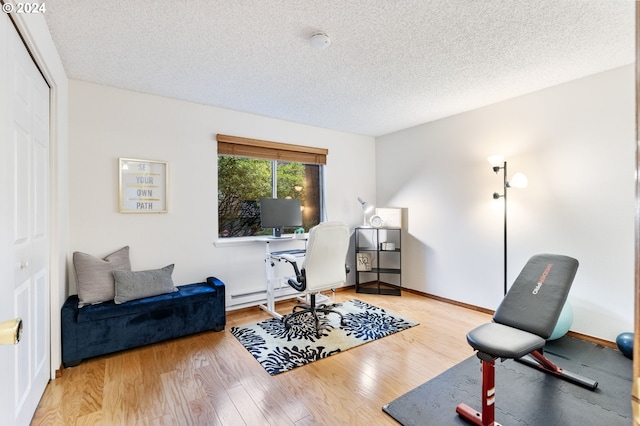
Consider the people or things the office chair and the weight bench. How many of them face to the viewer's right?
0

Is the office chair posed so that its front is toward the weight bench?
no

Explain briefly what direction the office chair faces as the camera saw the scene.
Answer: facing away from the viewer and to the left of the viewer

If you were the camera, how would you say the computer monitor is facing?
facing the viewer and to the right of the viewer

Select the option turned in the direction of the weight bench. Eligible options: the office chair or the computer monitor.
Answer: the computer monitor

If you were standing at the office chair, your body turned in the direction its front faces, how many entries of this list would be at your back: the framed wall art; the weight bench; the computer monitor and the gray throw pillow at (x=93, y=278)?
1

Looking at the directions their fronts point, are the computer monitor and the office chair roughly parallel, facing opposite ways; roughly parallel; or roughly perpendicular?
roughly parallel, facing opposite ways

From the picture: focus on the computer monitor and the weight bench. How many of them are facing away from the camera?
0

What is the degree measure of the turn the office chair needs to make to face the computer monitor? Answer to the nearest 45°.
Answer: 0° — it already faces it

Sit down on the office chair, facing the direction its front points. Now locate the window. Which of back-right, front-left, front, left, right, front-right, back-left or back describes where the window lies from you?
front

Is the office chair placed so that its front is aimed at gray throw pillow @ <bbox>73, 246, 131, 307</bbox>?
no

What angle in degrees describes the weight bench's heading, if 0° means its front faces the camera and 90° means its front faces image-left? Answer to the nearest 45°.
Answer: approximately 45°

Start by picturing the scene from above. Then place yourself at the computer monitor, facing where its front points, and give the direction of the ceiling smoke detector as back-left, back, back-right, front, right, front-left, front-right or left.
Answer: front-right

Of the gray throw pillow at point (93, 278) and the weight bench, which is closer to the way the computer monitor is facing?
the weight bench

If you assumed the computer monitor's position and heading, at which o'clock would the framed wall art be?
The framed wall art is roughly at 4 o'clock from the computer monitor.
